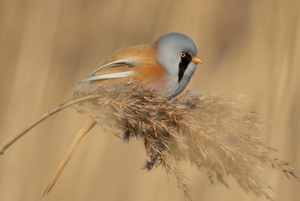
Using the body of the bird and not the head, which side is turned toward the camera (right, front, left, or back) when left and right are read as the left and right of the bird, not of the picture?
right
